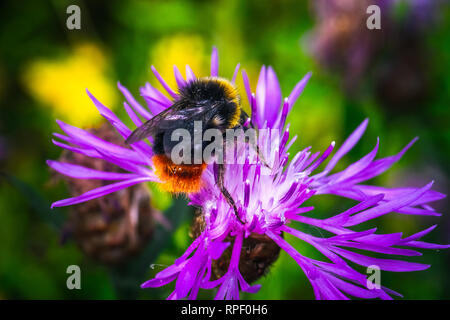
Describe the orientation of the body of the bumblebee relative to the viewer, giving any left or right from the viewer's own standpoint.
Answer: facing to the right of the viewer
